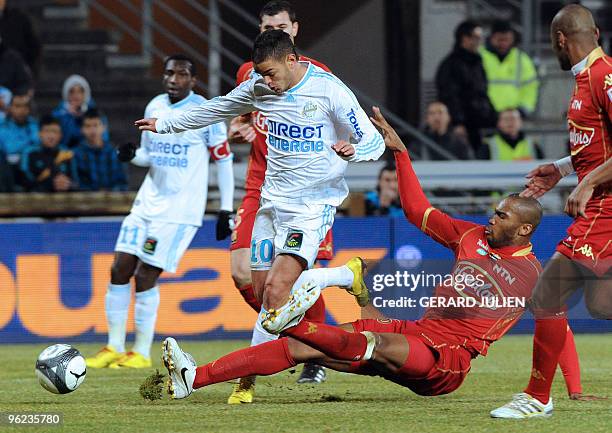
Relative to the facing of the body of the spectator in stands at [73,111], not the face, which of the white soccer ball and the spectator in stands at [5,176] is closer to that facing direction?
the white soccer ball

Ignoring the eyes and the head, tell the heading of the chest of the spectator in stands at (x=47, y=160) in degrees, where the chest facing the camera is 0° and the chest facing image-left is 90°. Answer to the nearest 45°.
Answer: approximately 0°

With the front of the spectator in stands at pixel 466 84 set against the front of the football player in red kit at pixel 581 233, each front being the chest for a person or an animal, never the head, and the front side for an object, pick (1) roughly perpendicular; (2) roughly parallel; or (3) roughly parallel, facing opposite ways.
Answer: roughly perpendicular

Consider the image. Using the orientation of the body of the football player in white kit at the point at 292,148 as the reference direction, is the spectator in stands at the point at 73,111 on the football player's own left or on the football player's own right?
on the football player's own right

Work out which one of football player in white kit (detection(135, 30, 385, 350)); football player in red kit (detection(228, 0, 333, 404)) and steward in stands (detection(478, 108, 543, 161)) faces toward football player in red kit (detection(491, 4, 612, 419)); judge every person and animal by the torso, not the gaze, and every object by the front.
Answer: the steward in stands
